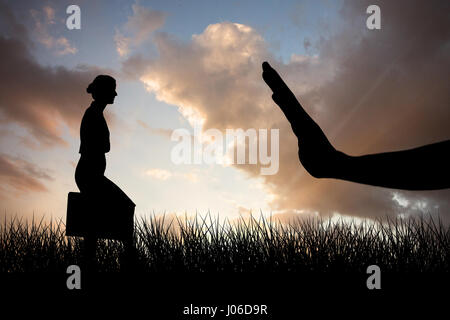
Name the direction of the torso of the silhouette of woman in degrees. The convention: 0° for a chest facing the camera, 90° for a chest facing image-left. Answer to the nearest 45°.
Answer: approximately 270°
